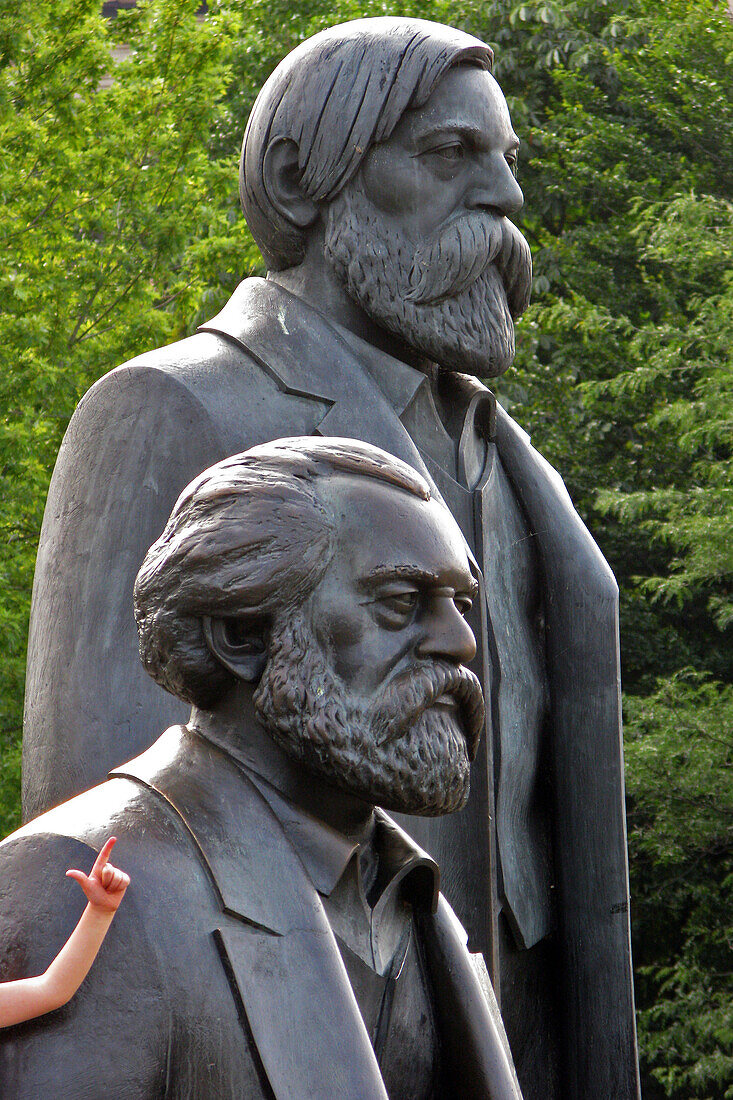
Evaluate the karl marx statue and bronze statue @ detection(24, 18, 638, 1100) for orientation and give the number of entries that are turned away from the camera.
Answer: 0

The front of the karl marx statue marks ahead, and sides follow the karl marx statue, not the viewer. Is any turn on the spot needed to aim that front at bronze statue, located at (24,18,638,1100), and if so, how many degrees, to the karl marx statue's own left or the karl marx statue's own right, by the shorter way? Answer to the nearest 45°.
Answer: approximately 135° to the karl marx statue's own left

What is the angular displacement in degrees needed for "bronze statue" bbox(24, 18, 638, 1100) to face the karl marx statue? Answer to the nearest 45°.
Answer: approximately 45° to its right

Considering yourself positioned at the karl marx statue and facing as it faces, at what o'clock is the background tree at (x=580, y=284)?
The background tree is roughly at 8 o'clock from the karl marx statue.

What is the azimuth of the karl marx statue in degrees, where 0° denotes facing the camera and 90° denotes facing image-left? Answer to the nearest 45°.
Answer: approximately 315°

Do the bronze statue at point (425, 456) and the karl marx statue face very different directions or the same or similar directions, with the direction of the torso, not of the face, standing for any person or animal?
same or similar directions

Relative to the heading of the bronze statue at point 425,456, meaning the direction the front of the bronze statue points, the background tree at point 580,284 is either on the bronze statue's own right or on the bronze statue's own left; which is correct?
on the bronze statue's own left
